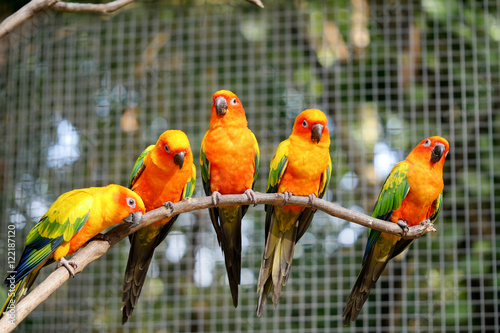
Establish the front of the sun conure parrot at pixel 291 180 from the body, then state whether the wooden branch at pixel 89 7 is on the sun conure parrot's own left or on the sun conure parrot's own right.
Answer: on the sun conure parrot's own right

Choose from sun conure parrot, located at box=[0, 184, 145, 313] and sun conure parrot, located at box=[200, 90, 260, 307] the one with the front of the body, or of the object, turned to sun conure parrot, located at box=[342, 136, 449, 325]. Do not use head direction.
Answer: sun conure parrot, located at box=[0, 184, 145, 313]

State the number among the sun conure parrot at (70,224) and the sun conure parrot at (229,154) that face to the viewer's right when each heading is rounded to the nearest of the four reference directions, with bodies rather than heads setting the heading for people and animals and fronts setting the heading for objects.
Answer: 1

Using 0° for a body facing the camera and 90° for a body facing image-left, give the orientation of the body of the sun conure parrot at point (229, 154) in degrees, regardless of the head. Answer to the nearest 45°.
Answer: approximately 0°

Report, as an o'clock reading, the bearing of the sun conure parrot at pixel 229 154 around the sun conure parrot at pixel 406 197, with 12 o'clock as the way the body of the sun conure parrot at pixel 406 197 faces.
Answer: the sun conure parrot at pixel 229 154 is roughly at 4 o'clock from the sun conure parrot at pixel 406 197.

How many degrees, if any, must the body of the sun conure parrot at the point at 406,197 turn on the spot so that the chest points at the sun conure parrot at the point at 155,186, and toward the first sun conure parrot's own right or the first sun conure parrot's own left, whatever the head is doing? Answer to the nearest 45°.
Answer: approximately 135° to the first sun conure parrot's own right

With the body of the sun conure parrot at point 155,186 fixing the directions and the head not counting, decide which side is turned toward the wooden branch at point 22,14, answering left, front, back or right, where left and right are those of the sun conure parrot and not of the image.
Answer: right

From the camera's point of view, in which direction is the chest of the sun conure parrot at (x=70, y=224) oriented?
to the viewer's right

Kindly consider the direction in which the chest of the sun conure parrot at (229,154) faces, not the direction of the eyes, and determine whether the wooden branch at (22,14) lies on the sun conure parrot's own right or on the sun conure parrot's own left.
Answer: on the sun conure parrot's own right

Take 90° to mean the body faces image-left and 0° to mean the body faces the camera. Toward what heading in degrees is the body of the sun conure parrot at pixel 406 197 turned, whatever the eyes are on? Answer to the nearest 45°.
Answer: approximately 315°
